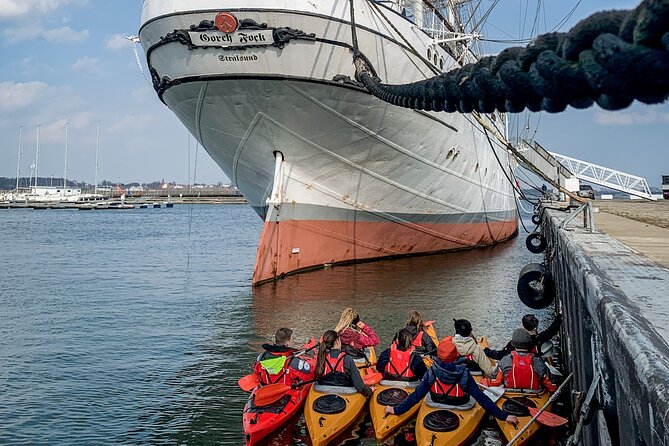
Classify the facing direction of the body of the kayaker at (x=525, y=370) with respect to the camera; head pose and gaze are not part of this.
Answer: away from the camera

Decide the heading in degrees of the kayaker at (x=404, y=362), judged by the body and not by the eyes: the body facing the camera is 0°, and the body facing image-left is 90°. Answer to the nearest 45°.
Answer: approximately 180°

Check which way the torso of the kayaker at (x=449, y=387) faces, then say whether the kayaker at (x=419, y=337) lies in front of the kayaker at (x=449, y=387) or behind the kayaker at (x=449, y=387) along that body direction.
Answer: in front

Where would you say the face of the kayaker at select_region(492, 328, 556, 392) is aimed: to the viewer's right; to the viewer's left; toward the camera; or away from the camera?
away from the camera

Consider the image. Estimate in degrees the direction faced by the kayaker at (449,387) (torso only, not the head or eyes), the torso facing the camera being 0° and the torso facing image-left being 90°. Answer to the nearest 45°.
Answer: approximately 180°

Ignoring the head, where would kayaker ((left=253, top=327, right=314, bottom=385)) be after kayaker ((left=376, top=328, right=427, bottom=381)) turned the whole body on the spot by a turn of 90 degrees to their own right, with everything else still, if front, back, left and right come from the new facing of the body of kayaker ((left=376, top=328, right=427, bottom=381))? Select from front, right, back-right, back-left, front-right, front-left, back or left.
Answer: back

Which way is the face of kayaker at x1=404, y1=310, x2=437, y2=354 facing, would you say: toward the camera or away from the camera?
away from the camera

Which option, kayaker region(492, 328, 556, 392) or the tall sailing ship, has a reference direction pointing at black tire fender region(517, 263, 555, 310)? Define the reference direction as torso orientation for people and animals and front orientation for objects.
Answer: the kayaker

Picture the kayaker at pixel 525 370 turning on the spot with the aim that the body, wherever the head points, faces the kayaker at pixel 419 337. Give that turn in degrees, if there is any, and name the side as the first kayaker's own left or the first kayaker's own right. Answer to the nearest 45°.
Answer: approximately 45° to the first kayaker's own left

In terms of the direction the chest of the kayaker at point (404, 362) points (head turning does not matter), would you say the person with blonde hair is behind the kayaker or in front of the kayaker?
in front
